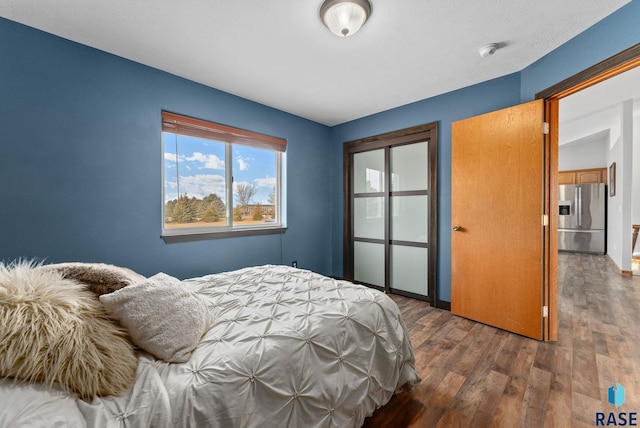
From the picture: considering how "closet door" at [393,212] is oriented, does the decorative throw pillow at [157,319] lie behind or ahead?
ahead

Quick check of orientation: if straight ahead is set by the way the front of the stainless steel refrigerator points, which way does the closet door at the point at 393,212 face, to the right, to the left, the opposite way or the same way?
the same way

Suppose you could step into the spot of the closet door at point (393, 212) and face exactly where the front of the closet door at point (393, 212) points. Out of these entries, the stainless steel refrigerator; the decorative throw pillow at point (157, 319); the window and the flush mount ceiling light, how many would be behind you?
1

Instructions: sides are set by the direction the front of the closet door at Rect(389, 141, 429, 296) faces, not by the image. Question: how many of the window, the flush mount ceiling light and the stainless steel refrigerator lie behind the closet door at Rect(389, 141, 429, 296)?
1

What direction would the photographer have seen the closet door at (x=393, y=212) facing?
facing the viewer and to the left of the viewer

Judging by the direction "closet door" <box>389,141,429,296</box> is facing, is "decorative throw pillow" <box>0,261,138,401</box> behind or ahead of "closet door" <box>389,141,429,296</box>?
ahead

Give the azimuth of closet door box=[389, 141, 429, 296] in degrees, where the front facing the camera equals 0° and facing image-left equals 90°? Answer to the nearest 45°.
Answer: approximately 45°

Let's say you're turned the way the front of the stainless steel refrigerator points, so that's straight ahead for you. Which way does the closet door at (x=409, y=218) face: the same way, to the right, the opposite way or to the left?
the same way

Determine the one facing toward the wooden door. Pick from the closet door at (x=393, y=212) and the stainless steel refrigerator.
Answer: the stainless steel refrigerator

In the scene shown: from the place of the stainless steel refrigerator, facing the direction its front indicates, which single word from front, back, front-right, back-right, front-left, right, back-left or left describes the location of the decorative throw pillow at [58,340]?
front

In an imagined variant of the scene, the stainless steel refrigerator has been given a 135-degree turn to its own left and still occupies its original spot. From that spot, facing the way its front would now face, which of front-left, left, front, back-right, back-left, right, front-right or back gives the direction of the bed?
back-right

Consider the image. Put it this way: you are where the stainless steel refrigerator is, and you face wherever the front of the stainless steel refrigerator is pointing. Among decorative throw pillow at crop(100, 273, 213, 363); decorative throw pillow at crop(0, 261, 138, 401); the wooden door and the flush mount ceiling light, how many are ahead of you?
4

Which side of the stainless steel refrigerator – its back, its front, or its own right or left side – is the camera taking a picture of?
front

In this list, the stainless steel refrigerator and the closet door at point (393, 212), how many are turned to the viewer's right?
0

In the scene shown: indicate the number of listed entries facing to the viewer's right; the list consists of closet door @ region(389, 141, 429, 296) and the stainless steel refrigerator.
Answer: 0
